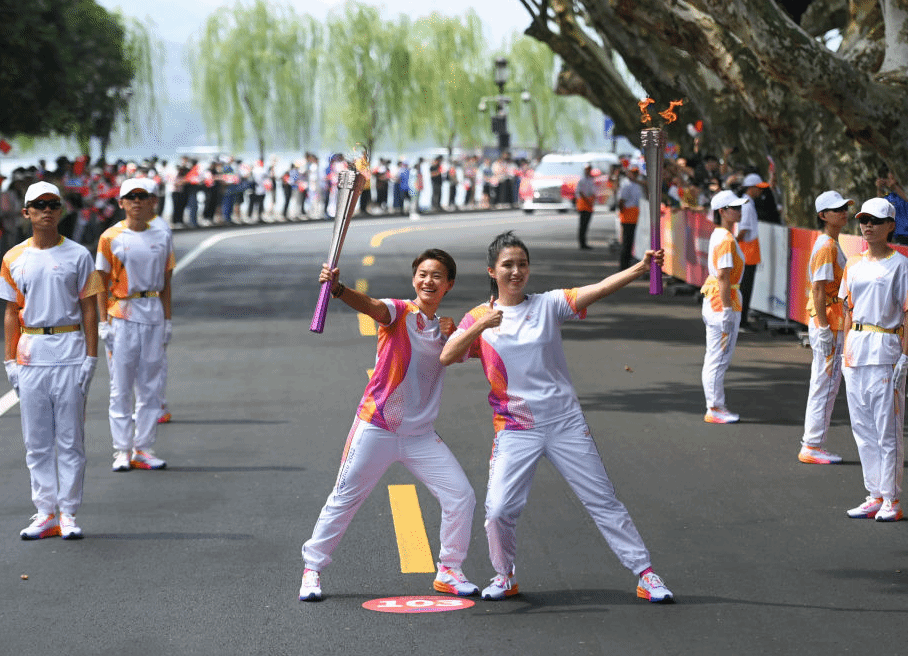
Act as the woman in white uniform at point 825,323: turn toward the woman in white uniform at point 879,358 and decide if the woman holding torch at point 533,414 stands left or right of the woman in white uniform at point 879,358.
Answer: right

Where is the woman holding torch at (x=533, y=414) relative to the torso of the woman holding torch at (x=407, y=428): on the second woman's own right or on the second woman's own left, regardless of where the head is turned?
on the second woman's own left

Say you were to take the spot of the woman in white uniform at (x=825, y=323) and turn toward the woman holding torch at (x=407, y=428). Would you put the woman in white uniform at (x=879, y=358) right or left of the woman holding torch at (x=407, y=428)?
left

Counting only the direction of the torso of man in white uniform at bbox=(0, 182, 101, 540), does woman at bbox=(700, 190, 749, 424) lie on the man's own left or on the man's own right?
on the man's own left

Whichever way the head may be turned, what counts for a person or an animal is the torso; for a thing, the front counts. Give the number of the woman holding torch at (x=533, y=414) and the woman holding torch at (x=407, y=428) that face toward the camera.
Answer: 2

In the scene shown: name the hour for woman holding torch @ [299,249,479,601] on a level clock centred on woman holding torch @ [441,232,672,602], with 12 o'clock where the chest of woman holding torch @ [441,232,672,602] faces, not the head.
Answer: woman holding torch @ [299,249,479,601] is roughly at 3 o'clock from woman holding torch @ [441,232,672,602].

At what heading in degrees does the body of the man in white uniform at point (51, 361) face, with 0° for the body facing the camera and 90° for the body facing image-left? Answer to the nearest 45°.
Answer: approximately 0°
